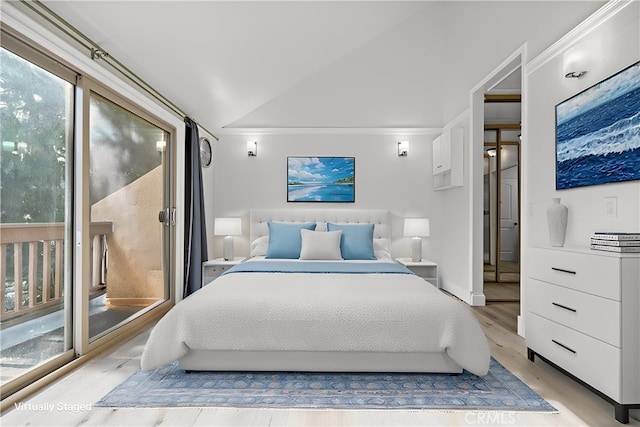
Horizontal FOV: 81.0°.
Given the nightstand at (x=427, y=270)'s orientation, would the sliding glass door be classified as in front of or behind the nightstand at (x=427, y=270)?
in front

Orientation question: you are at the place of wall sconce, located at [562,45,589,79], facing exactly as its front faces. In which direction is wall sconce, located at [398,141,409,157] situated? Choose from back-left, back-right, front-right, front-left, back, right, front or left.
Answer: right

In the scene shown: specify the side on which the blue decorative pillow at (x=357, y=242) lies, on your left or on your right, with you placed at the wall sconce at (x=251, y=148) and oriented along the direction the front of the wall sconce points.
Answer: on your left

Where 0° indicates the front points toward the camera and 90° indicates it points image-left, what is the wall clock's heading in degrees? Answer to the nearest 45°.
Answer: approximately 315°

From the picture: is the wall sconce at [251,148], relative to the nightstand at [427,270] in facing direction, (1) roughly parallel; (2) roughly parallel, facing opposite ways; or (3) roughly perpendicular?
roughly parallel

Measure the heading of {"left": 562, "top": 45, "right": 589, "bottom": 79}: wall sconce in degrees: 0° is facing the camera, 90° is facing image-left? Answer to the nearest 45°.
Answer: approximately 45°

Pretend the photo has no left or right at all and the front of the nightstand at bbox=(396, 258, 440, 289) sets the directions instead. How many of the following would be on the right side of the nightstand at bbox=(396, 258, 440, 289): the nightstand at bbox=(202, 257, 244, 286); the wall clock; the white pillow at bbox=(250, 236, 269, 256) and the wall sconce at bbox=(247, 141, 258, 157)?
4

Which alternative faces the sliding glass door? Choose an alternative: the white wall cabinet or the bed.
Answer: the white wall cabinet

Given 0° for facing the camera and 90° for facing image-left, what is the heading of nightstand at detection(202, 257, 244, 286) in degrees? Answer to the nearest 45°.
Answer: approximately 0°

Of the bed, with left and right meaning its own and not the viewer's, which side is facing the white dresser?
left

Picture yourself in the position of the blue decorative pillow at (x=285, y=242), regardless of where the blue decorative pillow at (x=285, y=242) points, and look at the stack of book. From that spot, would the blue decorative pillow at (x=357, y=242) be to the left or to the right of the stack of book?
left

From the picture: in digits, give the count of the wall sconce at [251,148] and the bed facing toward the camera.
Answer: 2

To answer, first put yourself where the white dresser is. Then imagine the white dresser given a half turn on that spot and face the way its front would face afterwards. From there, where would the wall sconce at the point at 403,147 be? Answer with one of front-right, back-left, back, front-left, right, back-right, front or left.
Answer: left

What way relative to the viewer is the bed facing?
toward the camera

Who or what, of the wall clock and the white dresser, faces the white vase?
the wall clock

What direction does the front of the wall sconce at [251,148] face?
toward the camera
